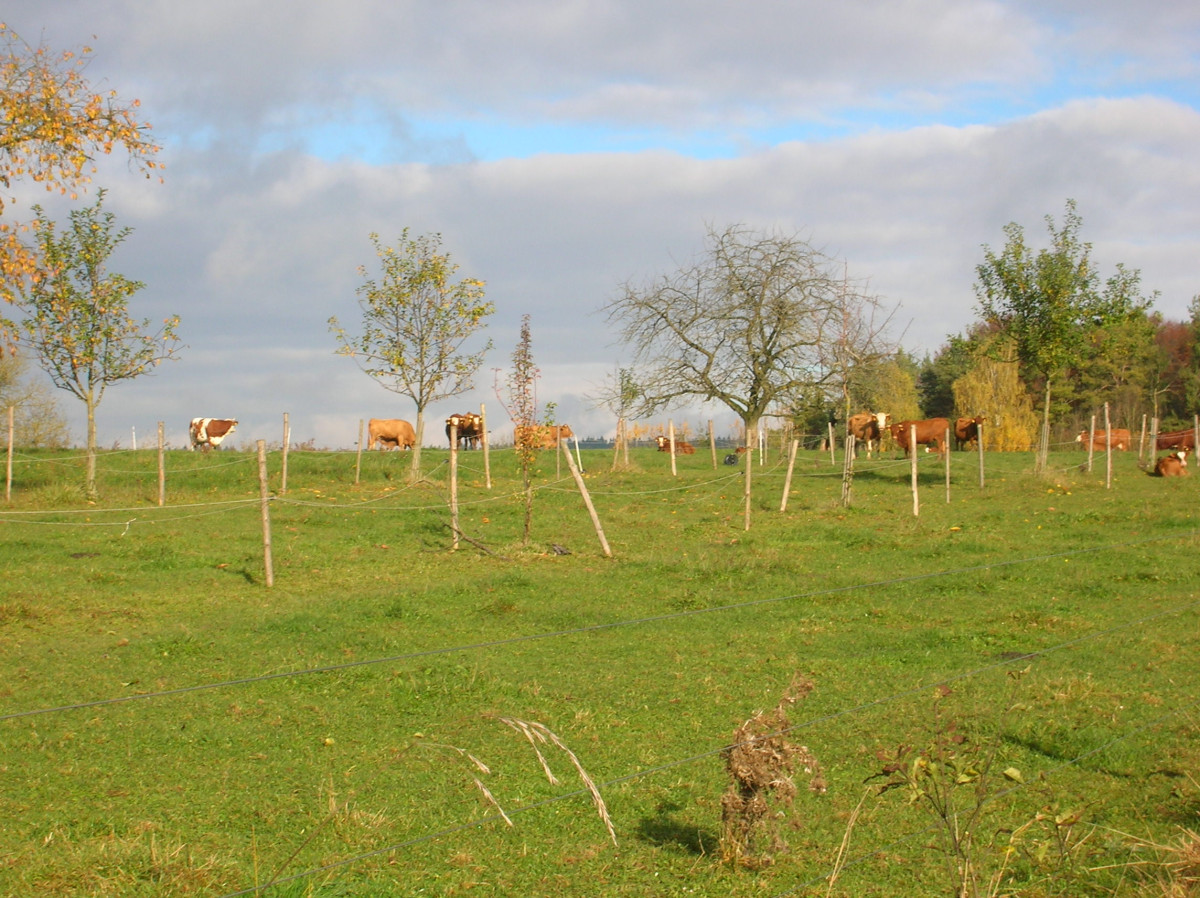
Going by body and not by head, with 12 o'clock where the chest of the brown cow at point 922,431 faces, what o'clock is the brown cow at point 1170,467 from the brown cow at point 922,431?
the brown cow at point 1170,467 is roughly at 8 o'clock from the brown cow at point 922,431.

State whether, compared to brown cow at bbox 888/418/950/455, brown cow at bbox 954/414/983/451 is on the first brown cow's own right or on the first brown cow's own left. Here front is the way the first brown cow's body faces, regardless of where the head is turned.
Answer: on the first brown cow's own right

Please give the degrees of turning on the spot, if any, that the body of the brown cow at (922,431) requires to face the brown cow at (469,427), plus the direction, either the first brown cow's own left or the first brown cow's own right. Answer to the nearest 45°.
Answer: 0° — it already faces it

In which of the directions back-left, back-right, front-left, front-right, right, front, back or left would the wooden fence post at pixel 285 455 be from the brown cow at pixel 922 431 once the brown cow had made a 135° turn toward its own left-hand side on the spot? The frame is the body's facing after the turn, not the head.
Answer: right

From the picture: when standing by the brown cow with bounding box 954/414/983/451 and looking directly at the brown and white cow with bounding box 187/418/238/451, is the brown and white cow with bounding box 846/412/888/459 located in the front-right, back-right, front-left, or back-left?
front-left

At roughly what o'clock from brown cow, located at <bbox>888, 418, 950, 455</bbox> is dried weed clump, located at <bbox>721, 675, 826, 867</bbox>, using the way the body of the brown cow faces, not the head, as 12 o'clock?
The dried weed clump is roughly at 9 o'clock from the brown cow.

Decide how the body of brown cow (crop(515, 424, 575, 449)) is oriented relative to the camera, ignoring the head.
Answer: to the viewer's right

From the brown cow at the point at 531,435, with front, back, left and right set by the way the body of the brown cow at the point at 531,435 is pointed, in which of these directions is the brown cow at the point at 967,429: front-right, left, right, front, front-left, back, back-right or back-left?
front-left

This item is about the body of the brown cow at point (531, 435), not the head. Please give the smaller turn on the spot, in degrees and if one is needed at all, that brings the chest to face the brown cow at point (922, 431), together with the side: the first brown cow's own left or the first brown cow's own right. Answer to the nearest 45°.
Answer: approximately 45° to the first brown cow's own left

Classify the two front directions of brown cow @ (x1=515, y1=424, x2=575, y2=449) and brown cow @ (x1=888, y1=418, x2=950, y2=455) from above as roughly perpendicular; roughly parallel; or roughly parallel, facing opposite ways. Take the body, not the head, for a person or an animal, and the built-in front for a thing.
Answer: roughly parallel, facing opposite ways

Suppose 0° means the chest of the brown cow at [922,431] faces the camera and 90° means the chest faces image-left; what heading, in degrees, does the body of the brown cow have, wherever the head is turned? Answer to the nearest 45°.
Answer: approximately 90°

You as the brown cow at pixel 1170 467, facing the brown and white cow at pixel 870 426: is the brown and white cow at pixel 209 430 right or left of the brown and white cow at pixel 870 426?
left
